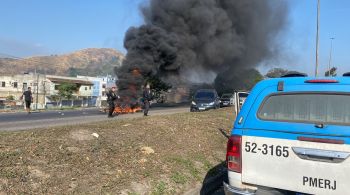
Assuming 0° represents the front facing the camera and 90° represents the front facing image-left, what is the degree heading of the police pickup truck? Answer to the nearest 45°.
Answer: approximately 180°

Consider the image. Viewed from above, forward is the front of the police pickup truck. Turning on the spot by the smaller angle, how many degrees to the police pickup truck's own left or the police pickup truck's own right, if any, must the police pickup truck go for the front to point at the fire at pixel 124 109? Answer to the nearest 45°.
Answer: approximately 45° to the police pickup truck's own left
